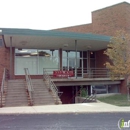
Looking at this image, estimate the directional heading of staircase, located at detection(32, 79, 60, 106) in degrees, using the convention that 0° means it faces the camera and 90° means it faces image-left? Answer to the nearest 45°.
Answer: approximately 0°

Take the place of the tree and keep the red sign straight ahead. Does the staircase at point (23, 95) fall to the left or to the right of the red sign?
left

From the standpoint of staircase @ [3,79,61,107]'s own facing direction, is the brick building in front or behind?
behind

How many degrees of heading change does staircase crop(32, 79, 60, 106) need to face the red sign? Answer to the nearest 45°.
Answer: approximately 180°

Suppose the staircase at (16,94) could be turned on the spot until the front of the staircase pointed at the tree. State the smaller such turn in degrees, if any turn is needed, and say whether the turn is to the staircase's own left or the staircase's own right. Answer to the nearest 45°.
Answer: approximately 90° to the staircase's own left

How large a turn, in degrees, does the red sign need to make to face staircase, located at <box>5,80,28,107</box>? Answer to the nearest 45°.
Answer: approximately 45° to its right

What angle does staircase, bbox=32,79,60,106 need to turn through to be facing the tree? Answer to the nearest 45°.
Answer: approximately 90° to its left

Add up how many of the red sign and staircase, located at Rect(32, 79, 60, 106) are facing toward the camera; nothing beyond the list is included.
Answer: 2

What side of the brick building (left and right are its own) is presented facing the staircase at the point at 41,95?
front

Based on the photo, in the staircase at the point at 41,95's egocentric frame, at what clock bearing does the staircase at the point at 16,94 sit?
the staircase at the point at 16,94 is roughly at 3 o'clock from the staircase at the point at 41,95.

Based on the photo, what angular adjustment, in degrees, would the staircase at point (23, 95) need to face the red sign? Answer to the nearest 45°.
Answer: approximately 135° to its left

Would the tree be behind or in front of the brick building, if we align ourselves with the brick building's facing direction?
in front

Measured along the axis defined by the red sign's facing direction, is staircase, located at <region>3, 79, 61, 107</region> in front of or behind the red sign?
in front

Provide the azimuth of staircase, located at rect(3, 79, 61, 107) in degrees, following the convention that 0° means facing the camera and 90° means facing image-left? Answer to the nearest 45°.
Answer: approximately 0°
